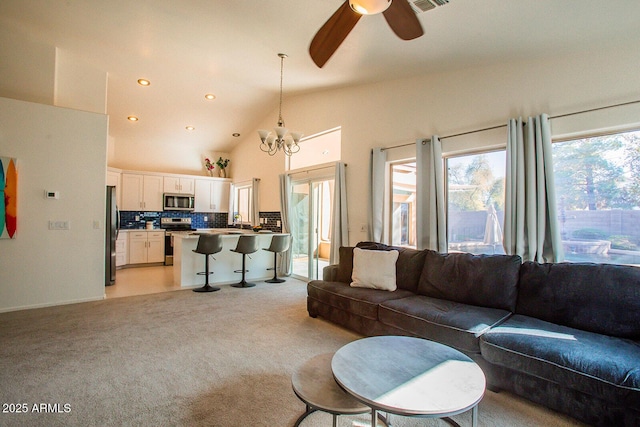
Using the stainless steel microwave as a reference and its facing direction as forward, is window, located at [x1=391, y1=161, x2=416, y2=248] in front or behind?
in front

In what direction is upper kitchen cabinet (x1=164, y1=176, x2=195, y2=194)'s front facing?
toward the camera

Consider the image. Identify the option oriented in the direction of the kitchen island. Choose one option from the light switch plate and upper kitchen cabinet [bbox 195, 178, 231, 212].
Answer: the upper kitchen cabinet

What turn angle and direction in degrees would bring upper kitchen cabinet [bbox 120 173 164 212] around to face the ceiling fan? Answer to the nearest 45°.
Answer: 0° — it already faces it

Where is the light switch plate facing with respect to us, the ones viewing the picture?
facing the viewer

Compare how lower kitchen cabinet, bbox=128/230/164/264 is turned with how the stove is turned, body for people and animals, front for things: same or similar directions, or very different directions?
same or similar directions

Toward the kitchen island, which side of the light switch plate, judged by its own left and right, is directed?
left

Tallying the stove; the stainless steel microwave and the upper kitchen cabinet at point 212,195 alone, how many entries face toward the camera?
3

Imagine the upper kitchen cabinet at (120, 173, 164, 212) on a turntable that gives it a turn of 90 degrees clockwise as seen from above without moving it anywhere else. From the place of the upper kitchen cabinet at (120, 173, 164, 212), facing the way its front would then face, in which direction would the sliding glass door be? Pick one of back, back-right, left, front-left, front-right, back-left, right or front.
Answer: back-left

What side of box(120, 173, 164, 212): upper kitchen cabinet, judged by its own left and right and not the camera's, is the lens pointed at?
front

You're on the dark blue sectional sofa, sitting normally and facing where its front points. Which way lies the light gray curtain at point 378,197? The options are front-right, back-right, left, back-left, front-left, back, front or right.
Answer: right

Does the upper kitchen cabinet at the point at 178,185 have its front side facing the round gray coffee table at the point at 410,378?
yes

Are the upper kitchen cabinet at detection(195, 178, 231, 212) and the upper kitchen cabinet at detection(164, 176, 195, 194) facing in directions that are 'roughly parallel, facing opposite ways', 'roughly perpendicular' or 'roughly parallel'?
roughly parallel

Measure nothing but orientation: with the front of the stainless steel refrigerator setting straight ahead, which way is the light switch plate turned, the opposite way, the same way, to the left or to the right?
to the right

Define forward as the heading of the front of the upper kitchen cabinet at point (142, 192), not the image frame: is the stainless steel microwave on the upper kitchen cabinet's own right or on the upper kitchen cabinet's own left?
on the upper kitchen cabinet's own left

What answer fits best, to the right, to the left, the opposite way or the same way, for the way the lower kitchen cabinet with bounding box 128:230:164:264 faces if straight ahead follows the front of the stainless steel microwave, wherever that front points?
the same way

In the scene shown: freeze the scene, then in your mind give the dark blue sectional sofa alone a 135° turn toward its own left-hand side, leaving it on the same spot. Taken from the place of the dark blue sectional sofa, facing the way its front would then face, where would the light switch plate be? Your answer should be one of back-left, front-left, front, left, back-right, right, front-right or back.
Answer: back

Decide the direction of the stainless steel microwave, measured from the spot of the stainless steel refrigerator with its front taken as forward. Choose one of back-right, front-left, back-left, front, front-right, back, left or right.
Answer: front-left

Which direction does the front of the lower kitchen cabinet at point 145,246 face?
toward the camera

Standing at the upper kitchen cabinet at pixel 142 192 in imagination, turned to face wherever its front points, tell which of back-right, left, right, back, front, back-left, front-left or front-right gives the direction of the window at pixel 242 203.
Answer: left
